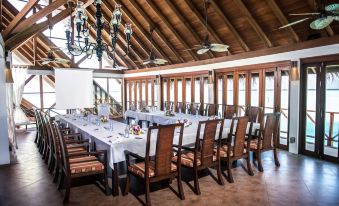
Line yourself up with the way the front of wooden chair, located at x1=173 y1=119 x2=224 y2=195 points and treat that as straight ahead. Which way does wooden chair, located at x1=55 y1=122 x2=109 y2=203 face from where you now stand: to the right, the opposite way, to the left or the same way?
to the right

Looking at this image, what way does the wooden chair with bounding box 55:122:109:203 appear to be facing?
to the viewer's right

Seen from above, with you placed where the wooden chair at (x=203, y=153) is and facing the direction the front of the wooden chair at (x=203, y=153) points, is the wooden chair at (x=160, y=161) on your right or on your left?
on your left

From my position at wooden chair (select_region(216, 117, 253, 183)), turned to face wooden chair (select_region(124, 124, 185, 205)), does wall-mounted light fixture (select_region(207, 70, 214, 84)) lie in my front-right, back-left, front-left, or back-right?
back-right

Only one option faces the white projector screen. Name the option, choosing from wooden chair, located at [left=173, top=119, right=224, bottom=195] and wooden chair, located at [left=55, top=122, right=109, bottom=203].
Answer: wooden chair, located at [left=173, top=119, right=224, bottom=195]

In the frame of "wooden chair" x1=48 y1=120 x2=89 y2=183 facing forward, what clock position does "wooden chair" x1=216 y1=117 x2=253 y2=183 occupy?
"wooden chair" x1=216 y1=117 x2=253 y2=183 is roughly at 1 o'clock from "wooden chair" x1=48 y1=120 x2=89 y2=183.

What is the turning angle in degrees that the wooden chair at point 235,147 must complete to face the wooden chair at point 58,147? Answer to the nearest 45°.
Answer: approximately 45° to its left

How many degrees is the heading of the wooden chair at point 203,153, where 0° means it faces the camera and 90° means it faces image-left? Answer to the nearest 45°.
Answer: approximately 135°

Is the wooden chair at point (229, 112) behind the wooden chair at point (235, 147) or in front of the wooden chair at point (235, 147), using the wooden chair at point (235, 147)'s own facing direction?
in front

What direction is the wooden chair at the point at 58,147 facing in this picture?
to the viewer's right

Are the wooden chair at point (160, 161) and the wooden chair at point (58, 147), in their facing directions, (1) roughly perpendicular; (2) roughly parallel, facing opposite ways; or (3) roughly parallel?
roughly perpendicular
